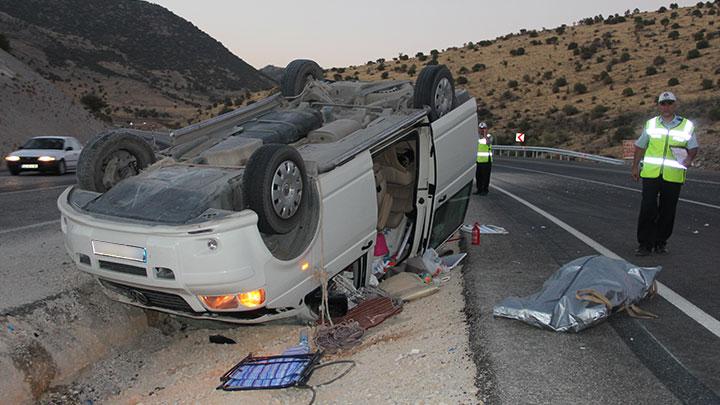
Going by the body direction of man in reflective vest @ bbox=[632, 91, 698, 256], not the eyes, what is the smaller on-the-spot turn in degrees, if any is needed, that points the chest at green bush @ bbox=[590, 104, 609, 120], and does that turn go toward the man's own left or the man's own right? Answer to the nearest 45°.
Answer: approximately 180°

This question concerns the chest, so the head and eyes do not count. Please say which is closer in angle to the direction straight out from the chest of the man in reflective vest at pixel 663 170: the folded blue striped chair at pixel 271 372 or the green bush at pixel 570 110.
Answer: the folded blue striped chair

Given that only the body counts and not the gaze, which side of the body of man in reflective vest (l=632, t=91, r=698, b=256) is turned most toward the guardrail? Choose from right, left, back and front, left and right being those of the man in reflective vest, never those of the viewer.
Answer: back

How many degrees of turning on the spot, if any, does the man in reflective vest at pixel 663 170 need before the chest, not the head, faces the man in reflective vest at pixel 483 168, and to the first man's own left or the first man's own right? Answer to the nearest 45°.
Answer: approximately 135° to the first man's own right

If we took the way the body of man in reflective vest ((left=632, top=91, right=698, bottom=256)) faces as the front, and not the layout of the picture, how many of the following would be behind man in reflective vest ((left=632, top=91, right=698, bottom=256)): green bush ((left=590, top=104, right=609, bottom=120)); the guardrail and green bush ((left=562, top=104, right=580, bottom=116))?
3

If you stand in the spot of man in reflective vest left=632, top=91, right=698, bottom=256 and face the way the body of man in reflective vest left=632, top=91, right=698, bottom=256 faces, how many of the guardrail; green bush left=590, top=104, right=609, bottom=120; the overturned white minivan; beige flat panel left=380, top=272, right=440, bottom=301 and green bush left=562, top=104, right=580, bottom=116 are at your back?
3

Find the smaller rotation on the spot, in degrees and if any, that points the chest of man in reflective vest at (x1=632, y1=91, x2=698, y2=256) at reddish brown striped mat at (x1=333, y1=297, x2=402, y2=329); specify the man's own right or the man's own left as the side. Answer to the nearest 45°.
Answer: approximately 45° to the man's own right

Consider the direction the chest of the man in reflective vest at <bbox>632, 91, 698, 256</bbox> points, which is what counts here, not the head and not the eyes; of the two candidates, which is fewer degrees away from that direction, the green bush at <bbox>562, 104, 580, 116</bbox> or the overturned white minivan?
the overturned white minivan

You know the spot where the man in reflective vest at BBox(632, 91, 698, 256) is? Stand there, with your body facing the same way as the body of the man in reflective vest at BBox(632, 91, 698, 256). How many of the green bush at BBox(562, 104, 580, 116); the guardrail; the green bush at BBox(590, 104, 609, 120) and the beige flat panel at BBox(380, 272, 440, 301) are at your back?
3

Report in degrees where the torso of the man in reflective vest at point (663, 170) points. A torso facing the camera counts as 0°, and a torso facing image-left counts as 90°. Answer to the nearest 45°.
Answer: approximately 0°

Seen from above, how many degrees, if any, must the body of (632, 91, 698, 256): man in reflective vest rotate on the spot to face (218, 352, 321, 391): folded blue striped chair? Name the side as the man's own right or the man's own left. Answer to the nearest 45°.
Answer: approximately 45° to the man's own right
